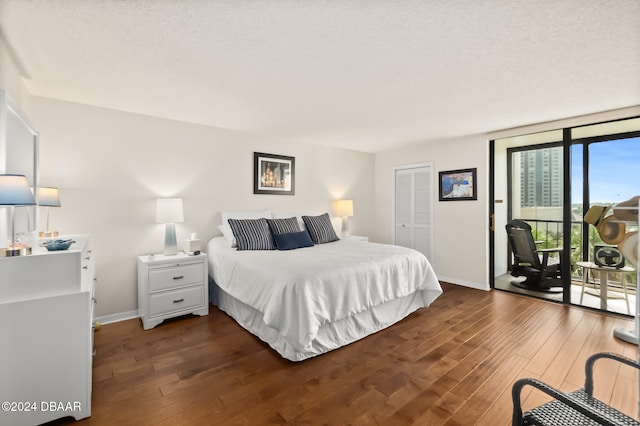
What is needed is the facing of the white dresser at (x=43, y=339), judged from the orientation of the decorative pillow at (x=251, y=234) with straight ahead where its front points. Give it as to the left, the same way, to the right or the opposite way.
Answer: to the left

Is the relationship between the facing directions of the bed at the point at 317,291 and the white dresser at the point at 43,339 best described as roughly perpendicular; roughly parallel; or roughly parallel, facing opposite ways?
roughly perpendicular

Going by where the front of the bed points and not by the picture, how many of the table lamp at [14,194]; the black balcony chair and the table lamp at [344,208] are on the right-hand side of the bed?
1

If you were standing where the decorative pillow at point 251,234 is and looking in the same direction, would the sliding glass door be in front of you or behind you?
in front

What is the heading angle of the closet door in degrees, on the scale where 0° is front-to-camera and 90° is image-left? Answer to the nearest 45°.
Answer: approximately 45°

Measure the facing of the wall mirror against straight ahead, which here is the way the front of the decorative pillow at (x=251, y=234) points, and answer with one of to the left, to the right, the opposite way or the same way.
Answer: to the left

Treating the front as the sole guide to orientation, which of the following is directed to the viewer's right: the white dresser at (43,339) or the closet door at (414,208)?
the white dresser

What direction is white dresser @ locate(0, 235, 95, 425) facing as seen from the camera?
to the viewer's right

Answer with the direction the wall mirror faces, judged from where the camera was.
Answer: facing to the right of the viewer

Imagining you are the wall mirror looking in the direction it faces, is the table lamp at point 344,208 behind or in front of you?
in front
